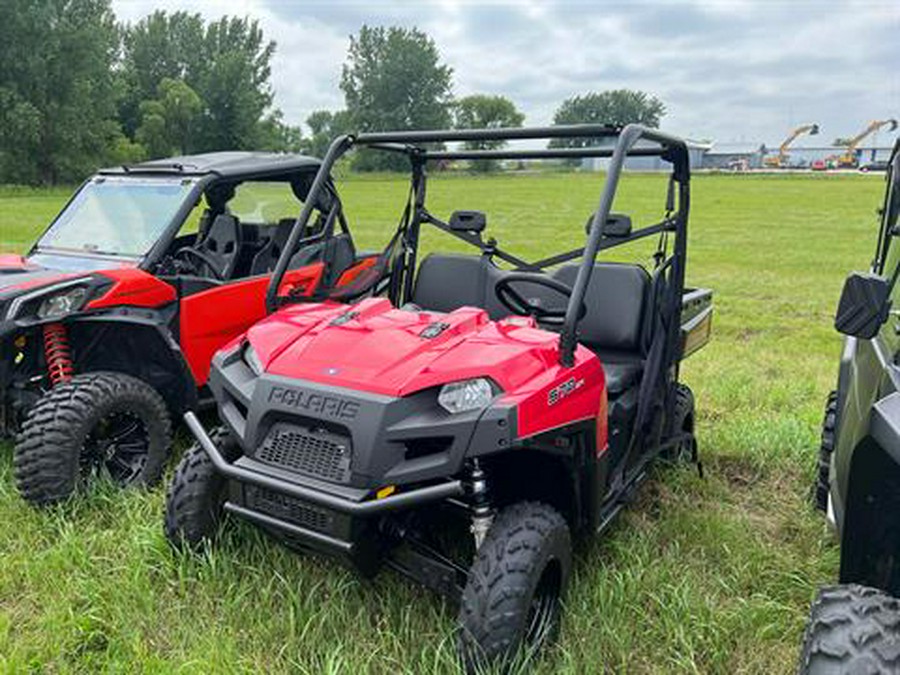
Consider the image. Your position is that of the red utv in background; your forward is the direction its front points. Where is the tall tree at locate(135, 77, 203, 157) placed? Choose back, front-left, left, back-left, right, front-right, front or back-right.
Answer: back-right

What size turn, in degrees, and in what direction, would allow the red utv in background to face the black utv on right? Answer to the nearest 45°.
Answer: approximately 90° to its left

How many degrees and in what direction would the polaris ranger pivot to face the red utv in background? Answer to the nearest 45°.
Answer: approximately 90° to its right

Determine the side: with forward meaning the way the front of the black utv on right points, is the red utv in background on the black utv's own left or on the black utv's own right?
on the black utv's own right

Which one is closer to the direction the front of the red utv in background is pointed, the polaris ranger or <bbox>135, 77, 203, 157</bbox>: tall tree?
the polaris ranger

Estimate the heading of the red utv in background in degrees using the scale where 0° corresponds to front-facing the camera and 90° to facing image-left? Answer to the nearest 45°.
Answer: approximately 45°

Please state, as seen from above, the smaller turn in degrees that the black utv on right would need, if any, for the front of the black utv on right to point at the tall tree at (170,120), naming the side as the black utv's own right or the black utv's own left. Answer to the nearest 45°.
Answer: approximately 135° to the black utv's own right

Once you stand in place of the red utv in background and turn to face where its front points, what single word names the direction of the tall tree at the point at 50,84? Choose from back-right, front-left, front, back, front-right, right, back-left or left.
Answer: back-right

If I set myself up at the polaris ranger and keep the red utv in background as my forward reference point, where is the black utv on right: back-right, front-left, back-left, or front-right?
back-right
